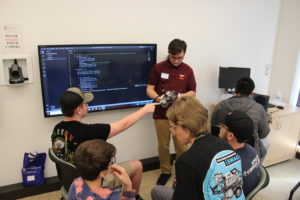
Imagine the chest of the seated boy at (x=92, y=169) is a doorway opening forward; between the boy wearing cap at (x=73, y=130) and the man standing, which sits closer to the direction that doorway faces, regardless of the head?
the man standing

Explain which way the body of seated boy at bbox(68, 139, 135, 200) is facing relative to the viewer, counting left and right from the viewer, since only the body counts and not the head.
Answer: facing away from the viewer and to the right of the viewer

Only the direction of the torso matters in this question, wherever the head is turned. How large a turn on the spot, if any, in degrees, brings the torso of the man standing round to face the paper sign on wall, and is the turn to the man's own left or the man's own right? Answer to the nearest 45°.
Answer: approximately 90° to the man's own right

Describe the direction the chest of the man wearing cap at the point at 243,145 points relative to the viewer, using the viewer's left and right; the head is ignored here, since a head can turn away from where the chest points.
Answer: facing away from the viewer and to the left of the viewer

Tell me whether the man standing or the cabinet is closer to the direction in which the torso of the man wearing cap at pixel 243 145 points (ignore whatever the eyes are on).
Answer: the man standing

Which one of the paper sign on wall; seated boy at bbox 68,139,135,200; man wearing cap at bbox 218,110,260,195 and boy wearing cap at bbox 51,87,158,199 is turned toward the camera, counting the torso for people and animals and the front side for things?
the paper sign on wall

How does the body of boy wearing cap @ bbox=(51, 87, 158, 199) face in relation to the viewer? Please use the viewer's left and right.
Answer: facing away from the viewer and to the right of the viewer

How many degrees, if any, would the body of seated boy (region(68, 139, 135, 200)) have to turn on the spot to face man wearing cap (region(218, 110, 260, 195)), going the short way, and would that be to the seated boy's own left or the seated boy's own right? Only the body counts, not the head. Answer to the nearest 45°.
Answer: approximately 45° to the seated boy's own right

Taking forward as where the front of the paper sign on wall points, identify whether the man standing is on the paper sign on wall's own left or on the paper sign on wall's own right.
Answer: on the paper sign on wall's own left

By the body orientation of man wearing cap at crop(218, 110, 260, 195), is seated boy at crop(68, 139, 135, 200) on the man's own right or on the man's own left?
on the man's own left

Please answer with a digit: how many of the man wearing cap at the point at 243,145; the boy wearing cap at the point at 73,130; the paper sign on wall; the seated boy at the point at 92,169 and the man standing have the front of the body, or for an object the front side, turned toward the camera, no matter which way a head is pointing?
2

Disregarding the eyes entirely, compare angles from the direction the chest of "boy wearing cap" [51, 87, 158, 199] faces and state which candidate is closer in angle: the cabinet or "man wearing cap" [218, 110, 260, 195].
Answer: the cabinet

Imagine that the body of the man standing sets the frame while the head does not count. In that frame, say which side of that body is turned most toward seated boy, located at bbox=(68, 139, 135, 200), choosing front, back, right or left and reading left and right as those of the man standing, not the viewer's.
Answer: front
